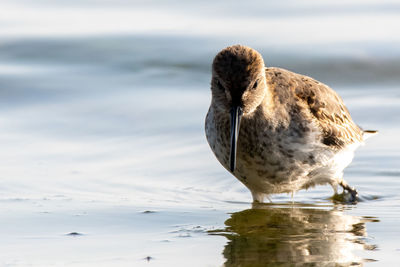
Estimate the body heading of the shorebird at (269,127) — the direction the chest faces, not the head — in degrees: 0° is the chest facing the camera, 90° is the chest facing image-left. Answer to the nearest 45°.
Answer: approximately 45°
